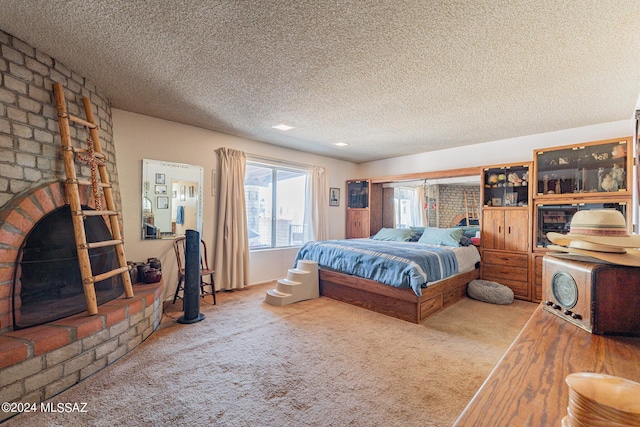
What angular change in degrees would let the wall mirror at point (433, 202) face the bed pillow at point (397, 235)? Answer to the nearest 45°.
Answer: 0° — it already faces it

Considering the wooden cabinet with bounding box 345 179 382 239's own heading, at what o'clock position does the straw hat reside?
The straw hat is roughly at 10 o'clock from the wooden cabinet.

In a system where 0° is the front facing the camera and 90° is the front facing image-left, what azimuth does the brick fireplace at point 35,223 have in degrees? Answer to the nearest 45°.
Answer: approximately 315°

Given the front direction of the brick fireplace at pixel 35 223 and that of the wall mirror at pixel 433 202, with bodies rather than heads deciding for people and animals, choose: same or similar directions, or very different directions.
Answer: very different directions

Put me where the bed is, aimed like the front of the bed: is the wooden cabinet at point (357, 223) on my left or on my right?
on my right
